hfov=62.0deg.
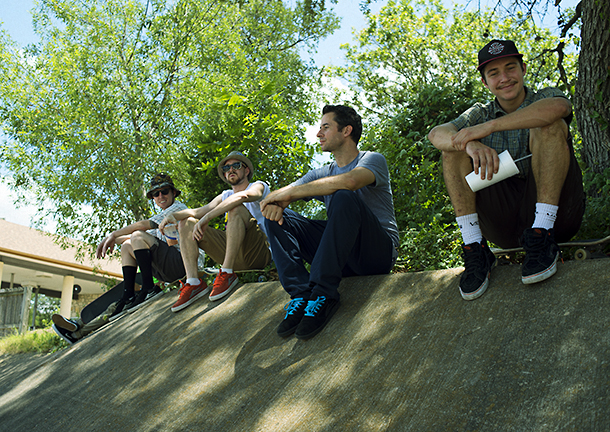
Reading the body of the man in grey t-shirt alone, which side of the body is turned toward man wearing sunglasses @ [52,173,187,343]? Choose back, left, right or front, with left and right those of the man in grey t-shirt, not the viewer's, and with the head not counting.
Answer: right

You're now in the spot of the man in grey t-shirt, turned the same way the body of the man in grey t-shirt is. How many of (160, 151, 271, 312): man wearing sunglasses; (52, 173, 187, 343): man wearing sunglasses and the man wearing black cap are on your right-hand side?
2

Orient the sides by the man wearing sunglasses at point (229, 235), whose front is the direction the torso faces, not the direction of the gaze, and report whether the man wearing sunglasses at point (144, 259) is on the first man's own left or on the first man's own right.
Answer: on the first man's own right

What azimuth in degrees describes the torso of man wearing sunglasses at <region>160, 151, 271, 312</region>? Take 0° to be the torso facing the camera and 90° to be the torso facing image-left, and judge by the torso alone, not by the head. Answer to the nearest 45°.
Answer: approximately 45°

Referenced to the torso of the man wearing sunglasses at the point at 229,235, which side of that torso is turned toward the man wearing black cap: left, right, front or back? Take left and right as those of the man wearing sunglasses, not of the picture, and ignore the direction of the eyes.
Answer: left

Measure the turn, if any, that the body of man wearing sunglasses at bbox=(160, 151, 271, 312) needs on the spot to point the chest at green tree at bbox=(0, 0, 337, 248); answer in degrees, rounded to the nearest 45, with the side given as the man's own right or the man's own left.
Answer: approximately 135° to the man's own right

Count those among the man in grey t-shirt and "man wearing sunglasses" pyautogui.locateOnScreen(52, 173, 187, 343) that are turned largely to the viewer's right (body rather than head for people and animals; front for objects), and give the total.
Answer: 0

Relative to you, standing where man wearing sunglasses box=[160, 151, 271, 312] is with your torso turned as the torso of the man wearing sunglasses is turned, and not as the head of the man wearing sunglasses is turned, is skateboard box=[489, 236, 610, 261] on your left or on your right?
on your left

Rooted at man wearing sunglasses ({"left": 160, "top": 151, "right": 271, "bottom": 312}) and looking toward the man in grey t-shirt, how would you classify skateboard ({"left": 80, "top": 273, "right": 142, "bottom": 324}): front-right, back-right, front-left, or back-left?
back-right

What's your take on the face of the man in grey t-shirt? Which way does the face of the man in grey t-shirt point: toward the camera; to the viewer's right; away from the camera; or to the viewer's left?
to the viewer's left

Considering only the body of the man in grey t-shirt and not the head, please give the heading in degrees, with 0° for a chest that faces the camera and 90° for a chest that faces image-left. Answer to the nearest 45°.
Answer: approximately 45°
